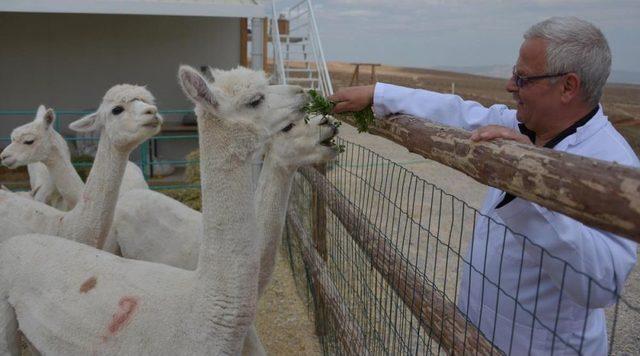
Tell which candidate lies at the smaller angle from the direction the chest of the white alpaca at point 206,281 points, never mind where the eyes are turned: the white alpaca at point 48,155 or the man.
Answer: the man

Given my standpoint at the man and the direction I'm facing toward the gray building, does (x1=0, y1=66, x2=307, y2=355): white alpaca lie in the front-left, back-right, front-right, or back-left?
front-left

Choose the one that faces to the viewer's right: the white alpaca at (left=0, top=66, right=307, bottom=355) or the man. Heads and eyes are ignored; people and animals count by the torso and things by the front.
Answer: the white alpaca

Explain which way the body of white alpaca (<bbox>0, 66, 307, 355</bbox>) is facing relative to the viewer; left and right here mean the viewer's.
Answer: facing to the right of the viewer

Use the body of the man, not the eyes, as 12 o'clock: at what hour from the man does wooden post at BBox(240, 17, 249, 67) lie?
The wooden post is roughly at 2 o'clock from the man.

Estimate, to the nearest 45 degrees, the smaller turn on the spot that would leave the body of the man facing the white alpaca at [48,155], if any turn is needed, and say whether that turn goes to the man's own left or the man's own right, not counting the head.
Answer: approximately 45° to the man's own right

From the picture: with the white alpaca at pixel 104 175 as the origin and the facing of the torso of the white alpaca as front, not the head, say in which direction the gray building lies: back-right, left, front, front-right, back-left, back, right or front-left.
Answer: left

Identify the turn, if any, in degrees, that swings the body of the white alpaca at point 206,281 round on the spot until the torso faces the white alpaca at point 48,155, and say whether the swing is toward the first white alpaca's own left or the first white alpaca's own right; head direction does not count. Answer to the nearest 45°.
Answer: approximately 90° to the first white alpaca's own left

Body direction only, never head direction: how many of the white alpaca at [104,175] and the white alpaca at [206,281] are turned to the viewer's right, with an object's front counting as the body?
2

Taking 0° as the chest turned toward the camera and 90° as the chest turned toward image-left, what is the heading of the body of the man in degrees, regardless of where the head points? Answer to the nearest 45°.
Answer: approximately 90°

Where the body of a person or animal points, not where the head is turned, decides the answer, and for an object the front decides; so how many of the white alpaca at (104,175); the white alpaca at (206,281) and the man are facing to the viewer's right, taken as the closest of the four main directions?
2

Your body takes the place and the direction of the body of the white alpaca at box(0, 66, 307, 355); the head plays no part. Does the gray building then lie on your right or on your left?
on your left

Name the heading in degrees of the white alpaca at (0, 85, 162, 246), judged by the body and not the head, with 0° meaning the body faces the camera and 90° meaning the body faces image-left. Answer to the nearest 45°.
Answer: approximately 270°

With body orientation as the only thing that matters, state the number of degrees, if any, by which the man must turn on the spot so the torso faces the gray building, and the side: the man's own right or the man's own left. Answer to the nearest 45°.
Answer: approximately 45° to the man's own right

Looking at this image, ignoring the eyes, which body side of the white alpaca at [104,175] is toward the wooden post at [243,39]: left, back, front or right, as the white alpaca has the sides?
left
